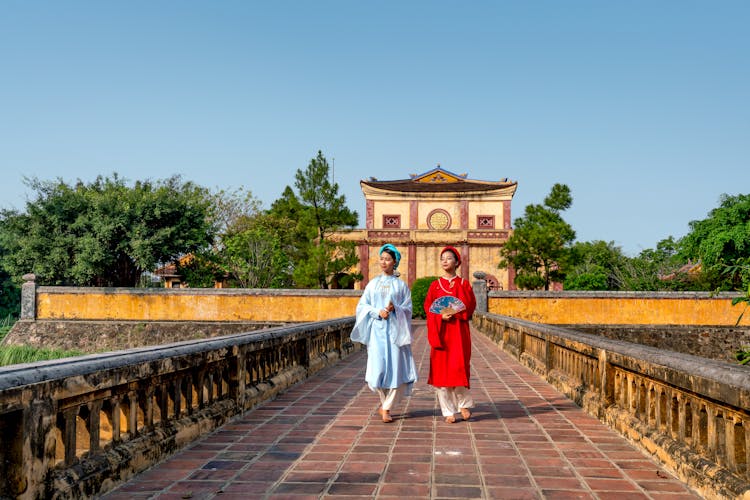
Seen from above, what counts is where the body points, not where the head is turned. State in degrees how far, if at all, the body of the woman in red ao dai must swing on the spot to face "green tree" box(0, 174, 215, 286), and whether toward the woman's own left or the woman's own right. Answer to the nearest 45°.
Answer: approximately 135° to the woman's own right

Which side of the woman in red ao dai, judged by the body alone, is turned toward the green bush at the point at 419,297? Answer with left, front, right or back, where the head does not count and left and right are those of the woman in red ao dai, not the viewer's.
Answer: back

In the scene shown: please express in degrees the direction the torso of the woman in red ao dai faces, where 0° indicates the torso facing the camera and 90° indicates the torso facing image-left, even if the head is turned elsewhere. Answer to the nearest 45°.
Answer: approximately 0°

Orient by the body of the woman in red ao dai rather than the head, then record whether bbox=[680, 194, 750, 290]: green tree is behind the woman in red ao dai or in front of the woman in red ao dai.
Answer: behind

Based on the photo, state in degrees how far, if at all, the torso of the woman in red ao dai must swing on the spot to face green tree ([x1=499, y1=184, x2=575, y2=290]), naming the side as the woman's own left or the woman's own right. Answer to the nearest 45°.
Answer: approximately 180°

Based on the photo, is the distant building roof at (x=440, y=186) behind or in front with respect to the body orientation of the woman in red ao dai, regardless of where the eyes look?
behind

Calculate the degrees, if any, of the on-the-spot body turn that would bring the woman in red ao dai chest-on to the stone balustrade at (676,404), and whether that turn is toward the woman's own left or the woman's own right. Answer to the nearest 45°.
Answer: approximately 45° to the woman's own left

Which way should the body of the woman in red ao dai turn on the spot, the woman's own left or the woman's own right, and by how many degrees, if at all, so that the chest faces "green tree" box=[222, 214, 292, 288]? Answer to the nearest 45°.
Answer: approximately 180°

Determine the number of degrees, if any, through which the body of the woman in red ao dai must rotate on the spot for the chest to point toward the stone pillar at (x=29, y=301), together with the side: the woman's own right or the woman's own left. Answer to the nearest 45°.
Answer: approximately 135° to the woman's own right

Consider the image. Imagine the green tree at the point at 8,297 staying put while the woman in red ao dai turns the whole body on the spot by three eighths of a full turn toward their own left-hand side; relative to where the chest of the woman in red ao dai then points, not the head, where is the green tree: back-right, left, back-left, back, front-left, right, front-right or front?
left

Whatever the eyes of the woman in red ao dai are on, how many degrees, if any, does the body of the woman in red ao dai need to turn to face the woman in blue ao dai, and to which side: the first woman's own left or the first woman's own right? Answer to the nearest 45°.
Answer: approximately 90° to the first woman's own right
